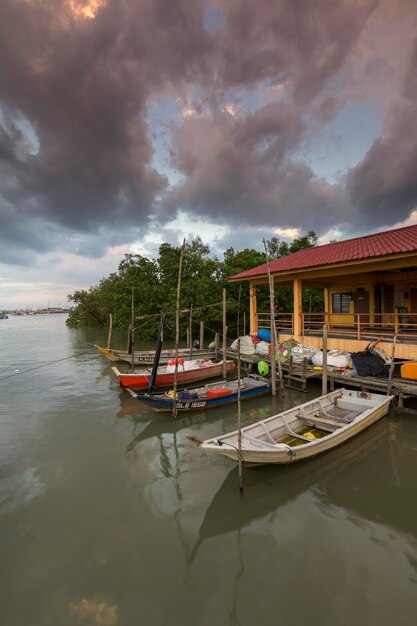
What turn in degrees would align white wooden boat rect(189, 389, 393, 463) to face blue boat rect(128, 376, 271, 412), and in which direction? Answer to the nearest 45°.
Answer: approximately 90° to its right

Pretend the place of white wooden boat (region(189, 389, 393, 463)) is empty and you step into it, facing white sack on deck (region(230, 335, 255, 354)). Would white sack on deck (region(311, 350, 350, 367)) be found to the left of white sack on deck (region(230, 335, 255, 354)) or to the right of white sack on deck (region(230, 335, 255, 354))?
right

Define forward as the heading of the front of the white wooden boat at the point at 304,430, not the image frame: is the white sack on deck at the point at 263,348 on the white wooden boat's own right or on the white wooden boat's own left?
on the white wooden boat's own right

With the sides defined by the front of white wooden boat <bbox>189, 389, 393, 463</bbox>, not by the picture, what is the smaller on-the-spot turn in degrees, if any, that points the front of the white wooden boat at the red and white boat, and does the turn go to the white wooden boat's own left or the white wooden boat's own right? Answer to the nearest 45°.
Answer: approximately 90° to the white wooden boat's own right

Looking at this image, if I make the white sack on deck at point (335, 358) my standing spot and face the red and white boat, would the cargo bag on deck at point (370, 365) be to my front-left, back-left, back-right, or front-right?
back-left

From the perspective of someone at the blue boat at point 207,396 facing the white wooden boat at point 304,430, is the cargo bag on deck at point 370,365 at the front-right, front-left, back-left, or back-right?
front-left

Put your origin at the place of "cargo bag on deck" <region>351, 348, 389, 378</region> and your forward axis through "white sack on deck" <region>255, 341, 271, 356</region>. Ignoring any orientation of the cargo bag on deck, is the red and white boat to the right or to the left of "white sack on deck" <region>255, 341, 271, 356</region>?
left

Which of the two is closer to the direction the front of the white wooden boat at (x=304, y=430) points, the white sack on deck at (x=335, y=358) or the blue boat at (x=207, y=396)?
the blue boat

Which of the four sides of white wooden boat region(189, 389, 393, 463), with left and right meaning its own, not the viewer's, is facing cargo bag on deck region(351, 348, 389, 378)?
back

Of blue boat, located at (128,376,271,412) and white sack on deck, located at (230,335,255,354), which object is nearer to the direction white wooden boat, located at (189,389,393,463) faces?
the blue boat

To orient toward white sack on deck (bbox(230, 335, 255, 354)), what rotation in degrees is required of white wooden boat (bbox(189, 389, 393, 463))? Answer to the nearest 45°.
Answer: approximately 135° to its right

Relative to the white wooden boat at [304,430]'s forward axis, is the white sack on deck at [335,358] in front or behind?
behind
